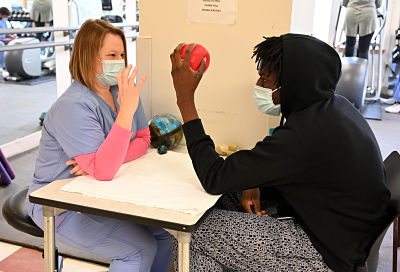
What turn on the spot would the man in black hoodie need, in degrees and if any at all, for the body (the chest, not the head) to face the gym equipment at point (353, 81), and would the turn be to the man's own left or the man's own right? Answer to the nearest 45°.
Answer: approximately 90° to the man's own right

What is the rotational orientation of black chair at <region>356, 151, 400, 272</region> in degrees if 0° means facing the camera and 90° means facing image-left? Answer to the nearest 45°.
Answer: approximately 90°

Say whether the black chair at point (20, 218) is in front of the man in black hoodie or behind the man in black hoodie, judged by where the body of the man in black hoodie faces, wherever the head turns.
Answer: in front

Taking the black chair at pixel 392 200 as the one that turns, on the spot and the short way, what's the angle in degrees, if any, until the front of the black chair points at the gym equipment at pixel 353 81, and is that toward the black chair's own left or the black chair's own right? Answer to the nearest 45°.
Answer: approximately 90° to the black chair's own right

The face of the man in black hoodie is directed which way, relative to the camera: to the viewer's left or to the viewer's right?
to the viewer's left

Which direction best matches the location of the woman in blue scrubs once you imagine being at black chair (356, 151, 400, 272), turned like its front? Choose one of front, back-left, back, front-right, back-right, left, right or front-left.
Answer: front

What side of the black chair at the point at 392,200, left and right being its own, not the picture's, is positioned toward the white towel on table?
front

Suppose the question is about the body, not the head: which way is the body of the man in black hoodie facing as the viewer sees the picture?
to the viewer's left

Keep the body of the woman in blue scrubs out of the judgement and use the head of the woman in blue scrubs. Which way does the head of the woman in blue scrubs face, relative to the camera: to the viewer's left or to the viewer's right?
to the viewer's right
